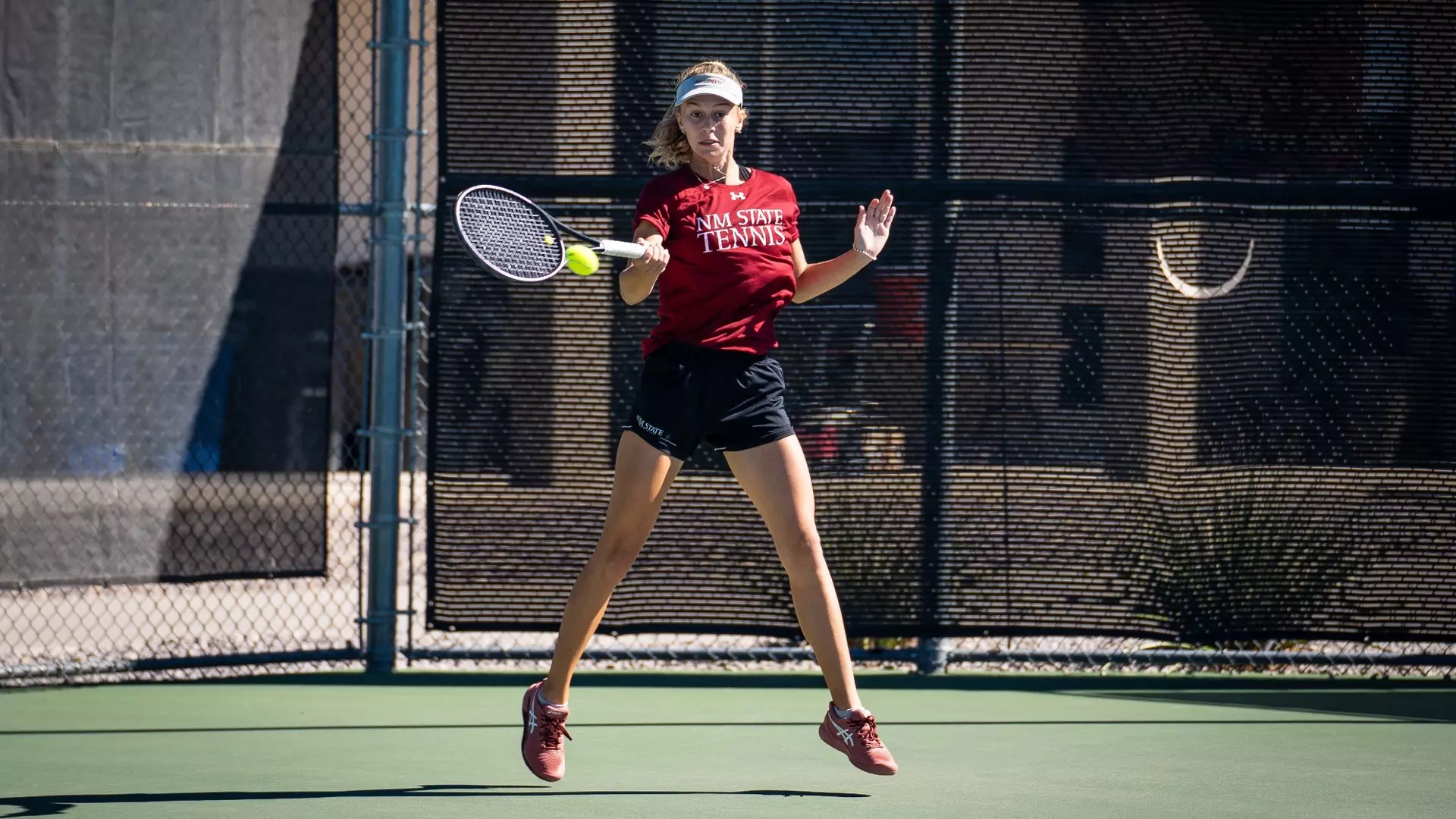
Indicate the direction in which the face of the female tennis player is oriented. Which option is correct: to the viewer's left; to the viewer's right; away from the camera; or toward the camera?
toward the camera

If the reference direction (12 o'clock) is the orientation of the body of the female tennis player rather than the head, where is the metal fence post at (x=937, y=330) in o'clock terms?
The metal fence post is roughly at 7 o'clock from the female tennis player.

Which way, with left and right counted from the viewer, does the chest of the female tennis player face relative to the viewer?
facing the viewer

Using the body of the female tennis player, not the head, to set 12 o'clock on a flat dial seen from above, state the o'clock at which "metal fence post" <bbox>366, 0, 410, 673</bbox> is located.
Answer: The metal fence post is roughly at 5 o'clock from the female tennis player.
